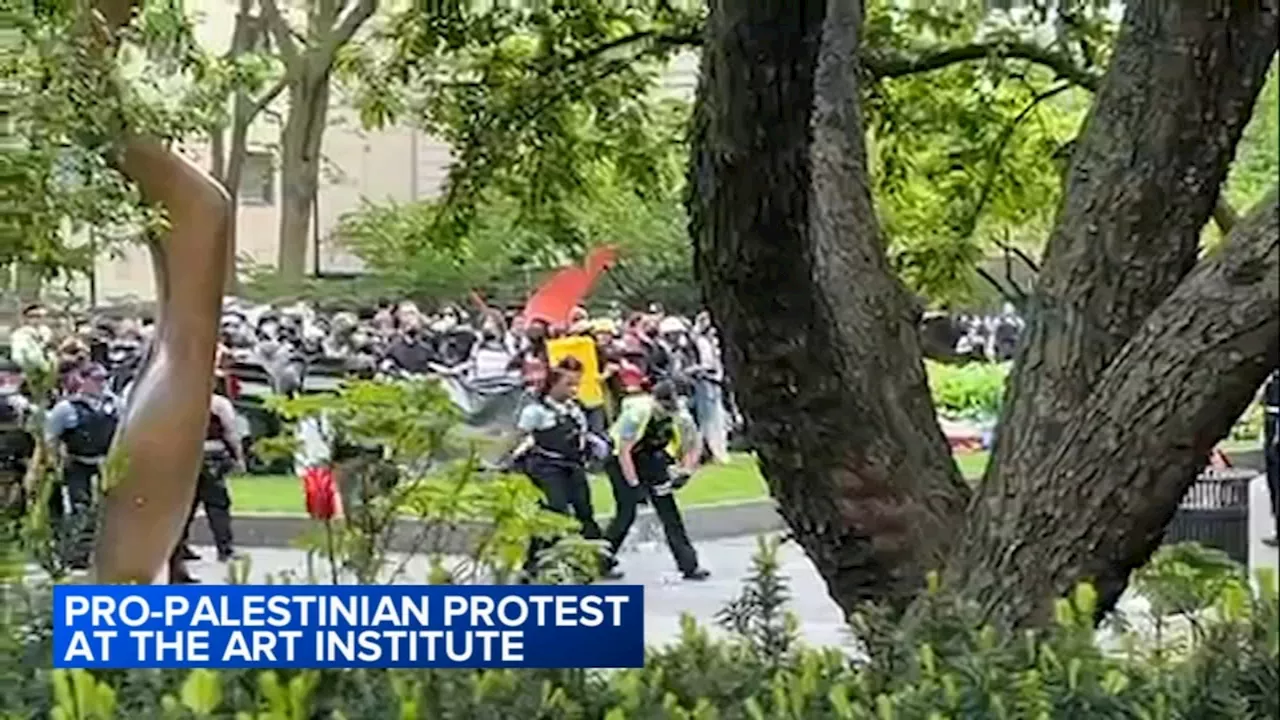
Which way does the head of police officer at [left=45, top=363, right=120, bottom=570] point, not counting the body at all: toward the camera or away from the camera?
toward the camera

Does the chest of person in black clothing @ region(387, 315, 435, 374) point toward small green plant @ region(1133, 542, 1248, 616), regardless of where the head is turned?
no

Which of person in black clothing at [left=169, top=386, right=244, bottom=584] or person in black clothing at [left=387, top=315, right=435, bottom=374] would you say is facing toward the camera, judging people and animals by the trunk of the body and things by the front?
person in black clothing at [left=387, top=315, right=435, bottom=374]

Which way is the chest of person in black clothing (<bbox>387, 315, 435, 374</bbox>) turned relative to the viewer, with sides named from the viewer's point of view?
facing the viewer

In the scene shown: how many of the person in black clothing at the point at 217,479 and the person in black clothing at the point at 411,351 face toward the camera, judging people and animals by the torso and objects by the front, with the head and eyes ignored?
1

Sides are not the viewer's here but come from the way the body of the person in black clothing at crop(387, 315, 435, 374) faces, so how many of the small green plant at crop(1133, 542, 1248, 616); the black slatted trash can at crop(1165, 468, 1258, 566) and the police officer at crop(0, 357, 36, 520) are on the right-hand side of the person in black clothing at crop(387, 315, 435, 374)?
1
